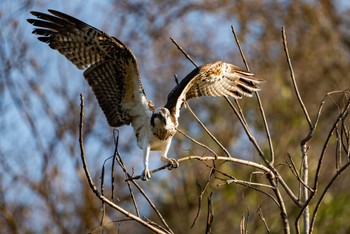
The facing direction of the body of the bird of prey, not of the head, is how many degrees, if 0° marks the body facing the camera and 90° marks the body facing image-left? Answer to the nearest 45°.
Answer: approximately 315°
